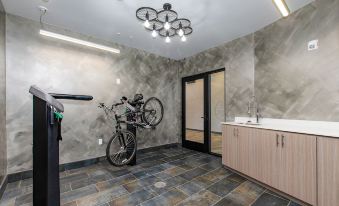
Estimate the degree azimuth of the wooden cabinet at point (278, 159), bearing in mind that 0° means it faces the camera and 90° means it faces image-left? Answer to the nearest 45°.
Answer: approximately 45°

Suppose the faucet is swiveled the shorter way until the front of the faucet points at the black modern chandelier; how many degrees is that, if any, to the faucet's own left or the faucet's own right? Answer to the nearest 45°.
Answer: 0° — it already faces it

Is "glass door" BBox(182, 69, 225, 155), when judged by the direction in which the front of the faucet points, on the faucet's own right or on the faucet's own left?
on the faucet's own right

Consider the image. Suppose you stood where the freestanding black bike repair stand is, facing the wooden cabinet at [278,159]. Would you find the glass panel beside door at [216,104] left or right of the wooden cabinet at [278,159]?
left

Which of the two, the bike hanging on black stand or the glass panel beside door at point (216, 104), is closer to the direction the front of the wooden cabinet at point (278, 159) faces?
the bike hanging on black stand

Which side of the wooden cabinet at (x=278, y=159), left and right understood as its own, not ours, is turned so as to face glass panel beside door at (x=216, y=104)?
right

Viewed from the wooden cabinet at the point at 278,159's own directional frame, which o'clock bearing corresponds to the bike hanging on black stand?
The bike hanging on black stand is roughly at 1 o'clock from the wooden cabinet.

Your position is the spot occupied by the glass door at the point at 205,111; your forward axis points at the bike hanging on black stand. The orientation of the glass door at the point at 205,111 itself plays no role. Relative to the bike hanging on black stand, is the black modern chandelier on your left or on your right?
left

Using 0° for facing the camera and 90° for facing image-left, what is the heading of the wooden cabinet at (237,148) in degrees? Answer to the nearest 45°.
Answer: approximately 45°

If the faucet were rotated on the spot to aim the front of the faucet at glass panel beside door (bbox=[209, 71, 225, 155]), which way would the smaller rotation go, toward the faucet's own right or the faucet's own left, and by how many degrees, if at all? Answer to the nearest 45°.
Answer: approximately 90° to the faucet's own right
